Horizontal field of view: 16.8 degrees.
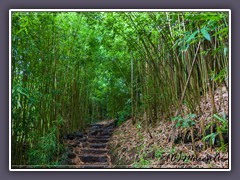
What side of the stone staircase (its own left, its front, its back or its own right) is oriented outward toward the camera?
front
